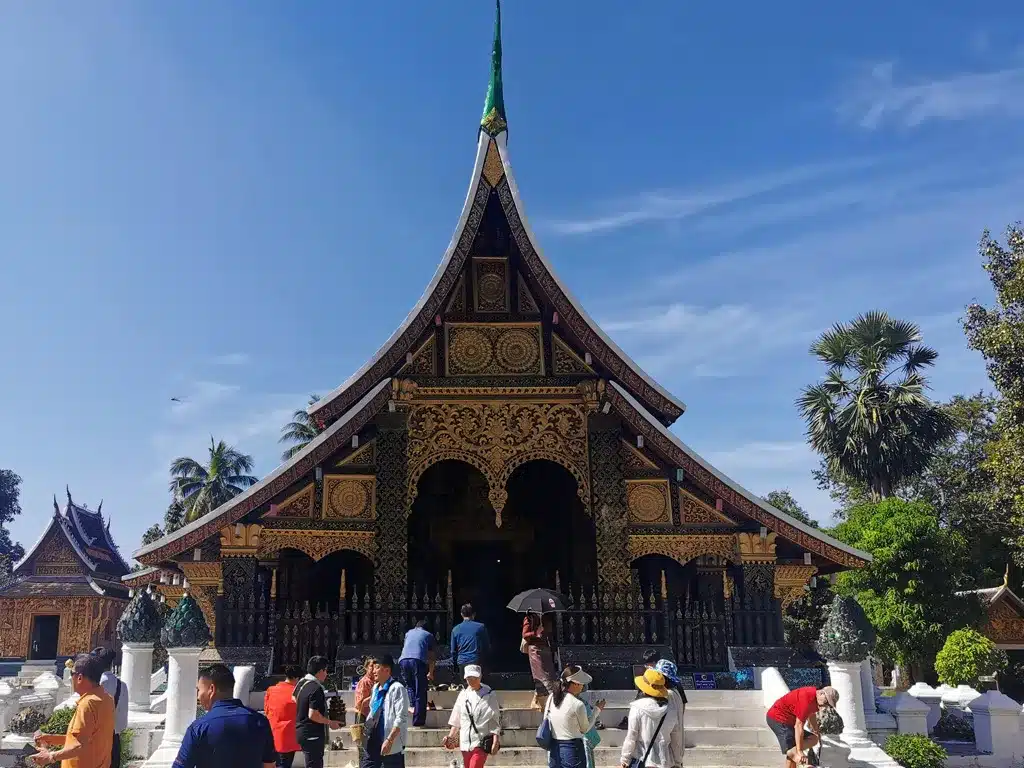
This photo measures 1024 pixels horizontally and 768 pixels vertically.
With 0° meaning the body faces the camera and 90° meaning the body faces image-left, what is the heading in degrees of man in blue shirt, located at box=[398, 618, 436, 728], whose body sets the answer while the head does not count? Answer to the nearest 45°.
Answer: approximately 180°

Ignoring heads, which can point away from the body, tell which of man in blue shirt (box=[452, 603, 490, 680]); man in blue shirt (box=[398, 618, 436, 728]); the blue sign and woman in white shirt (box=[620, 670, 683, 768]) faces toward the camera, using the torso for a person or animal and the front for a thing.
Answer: the blue sign

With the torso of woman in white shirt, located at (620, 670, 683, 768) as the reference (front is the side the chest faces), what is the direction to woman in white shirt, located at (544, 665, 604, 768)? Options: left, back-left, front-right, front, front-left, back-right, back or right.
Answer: front-left

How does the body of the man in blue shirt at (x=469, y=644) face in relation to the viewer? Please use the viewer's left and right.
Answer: facing away from the viewer

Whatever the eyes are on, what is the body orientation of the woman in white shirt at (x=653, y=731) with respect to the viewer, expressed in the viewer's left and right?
facing away from the viewer

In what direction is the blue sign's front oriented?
toward the camera

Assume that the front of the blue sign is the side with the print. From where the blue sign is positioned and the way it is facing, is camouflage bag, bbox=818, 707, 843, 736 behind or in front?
in front

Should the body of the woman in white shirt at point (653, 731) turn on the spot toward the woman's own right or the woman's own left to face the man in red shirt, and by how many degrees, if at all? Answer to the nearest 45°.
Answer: approximately 45° to the woman's own right

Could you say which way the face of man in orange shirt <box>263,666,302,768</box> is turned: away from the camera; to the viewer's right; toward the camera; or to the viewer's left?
away from the camera
